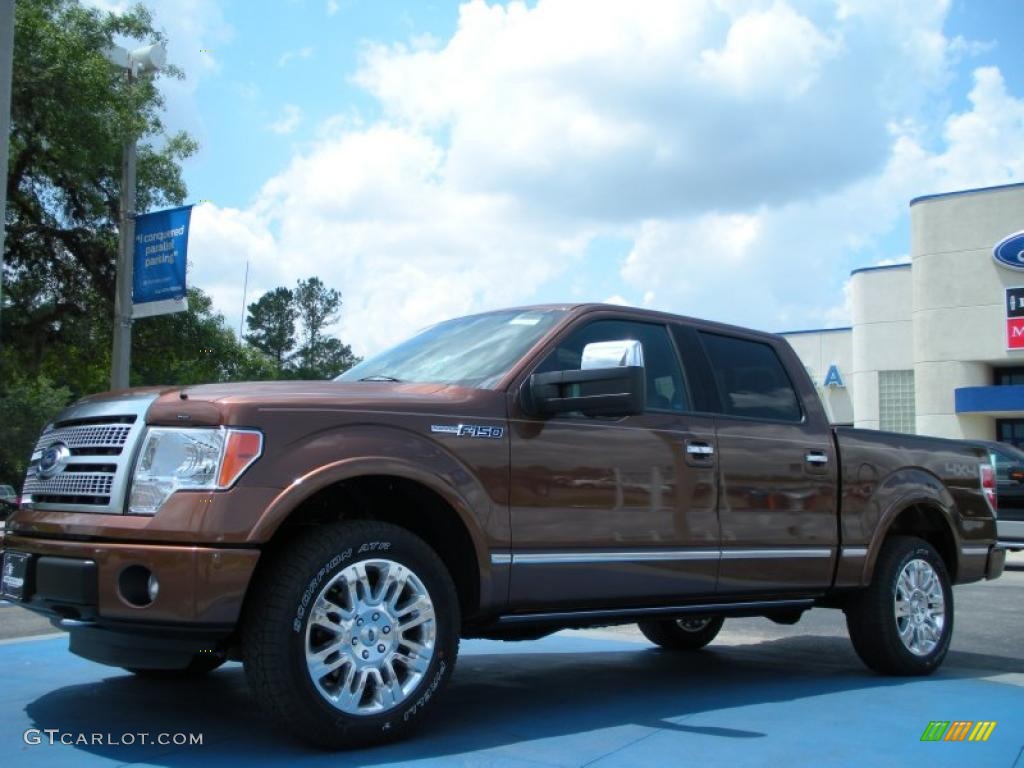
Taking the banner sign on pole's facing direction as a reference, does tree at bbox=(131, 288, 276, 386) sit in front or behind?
behind

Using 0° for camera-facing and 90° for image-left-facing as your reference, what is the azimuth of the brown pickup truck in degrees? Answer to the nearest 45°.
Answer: approximately 45°

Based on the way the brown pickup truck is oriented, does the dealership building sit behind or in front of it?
behind

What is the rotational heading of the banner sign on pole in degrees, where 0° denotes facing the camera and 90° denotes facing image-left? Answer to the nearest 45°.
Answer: approximately 0°

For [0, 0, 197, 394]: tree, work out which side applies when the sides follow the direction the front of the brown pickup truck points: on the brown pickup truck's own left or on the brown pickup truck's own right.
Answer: on the brown pickup truck's own right

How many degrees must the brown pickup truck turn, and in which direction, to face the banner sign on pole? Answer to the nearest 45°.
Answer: approximately 90° to its right
